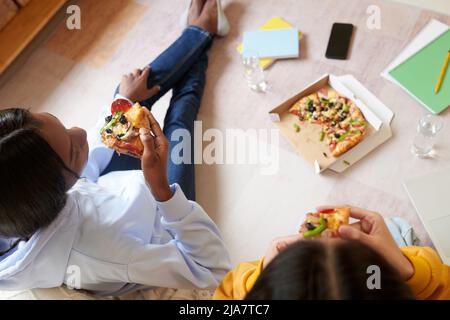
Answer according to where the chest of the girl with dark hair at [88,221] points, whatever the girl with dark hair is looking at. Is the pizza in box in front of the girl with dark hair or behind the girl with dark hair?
in front

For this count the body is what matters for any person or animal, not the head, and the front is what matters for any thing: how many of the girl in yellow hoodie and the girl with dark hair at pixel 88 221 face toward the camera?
0

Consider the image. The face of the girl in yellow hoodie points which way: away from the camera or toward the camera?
away from the camera

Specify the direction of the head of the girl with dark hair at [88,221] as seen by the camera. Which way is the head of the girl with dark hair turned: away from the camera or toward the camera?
away from the camera

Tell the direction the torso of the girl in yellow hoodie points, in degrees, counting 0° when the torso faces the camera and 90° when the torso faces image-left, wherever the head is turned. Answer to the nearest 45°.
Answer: approximately 180°

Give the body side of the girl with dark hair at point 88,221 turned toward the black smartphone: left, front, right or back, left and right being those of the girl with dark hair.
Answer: front

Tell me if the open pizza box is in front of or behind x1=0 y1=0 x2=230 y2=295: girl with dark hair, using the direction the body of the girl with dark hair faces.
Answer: in front

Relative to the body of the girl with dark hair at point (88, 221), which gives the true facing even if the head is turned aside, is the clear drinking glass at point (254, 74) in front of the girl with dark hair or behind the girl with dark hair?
in front

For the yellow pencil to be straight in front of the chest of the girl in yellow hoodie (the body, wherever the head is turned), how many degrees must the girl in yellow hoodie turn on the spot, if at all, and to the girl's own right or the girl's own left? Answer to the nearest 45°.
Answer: approximately 45° to the girl's own right

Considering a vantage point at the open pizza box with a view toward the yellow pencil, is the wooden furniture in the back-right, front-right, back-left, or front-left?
back-left

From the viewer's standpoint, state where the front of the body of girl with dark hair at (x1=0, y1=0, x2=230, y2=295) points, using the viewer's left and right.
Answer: facing away from the viewer and to the right of the viewer
